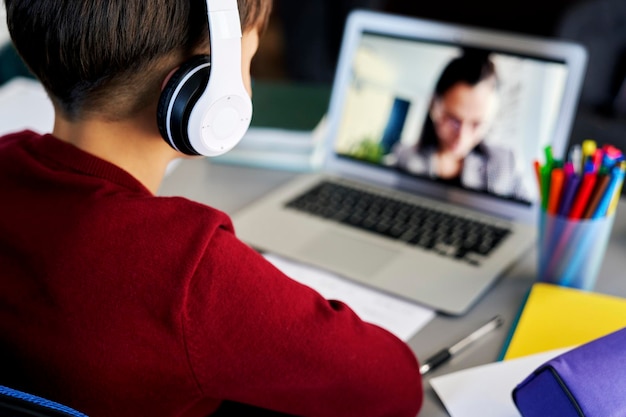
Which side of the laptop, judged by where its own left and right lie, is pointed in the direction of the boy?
front

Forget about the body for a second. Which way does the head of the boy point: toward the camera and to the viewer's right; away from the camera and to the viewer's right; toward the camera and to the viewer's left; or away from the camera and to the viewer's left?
away from the camera and to the viewer's right

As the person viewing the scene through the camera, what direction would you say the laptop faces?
facing the viewer and to the left of the viewer

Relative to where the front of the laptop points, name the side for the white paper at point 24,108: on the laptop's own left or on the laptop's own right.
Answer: on the laptop's own right
